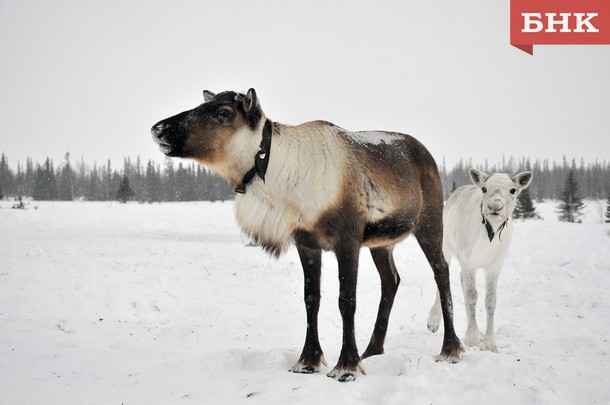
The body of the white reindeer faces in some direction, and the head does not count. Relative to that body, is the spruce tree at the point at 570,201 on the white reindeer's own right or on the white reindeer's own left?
on the white reindeer's own left

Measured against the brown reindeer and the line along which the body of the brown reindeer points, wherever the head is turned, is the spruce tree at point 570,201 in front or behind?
behind

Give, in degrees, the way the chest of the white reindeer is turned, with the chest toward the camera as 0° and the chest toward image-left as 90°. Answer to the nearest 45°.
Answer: approximately 315°

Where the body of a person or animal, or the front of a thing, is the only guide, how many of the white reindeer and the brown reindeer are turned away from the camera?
0

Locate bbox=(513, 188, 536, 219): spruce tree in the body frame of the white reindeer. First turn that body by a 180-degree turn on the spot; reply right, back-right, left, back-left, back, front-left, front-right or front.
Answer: front-right

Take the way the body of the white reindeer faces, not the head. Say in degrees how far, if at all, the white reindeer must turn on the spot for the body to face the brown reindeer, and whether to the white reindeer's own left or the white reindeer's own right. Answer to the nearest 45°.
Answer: approximately 90° to the white reindeer's own right

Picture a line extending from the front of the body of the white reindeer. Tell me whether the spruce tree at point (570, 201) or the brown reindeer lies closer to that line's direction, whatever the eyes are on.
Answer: the brown reindeer

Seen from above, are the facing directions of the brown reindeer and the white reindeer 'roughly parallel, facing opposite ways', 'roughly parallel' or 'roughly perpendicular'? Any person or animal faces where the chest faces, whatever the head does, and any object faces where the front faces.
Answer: roughly perpendicular
